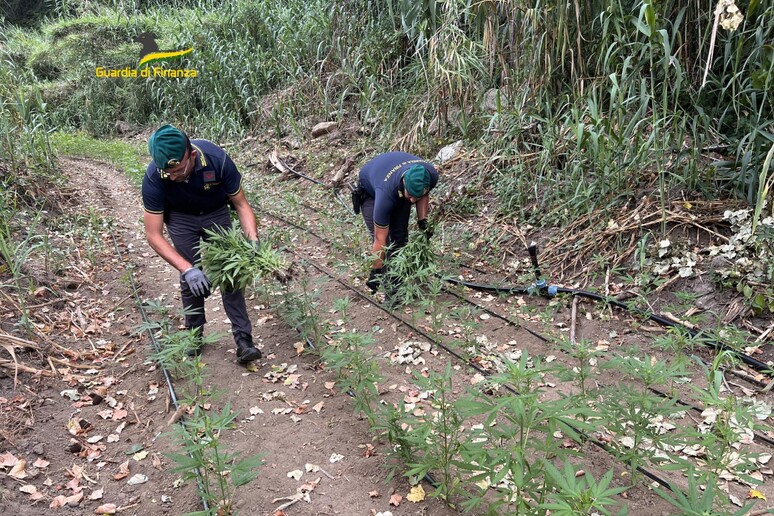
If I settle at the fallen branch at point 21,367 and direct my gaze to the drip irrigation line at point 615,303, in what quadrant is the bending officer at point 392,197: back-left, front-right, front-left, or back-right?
front-left

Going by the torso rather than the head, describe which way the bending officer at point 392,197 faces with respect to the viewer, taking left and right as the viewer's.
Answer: facing the viewer and to the right of the viewer

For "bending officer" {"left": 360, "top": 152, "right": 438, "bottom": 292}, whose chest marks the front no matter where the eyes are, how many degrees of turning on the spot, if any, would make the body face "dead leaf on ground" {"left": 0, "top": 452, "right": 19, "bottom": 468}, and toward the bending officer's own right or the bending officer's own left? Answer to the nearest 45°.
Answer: approximately 90° to the bending officer's own right

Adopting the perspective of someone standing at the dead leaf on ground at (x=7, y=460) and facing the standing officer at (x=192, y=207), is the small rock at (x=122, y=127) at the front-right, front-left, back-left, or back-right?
front-left

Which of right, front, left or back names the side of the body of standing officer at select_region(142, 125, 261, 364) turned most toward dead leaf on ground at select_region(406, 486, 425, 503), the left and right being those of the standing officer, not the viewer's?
front

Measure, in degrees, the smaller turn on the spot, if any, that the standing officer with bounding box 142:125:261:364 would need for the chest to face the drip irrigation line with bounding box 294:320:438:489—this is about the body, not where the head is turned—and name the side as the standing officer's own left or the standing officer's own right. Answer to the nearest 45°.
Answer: approximately 45° to the standing officer's own left

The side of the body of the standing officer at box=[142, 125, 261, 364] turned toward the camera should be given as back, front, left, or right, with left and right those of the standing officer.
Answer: front

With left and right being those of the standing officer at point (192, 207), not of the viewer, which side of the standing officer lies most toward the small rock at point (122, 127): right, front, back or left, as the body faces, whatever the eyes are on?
back

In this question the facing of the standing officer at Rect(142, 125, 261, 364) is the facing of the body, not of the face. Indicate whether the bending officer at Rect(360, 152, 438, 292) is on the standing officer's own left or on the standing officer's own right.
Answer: on the standing officer's own left
